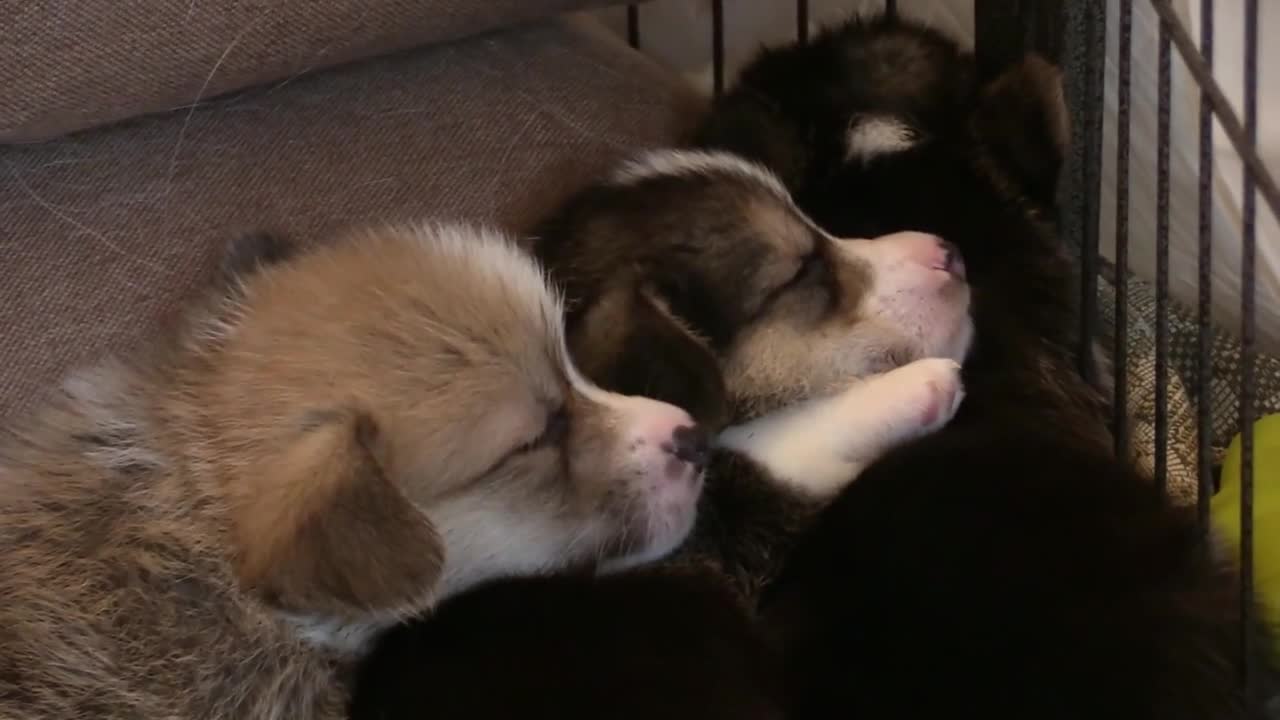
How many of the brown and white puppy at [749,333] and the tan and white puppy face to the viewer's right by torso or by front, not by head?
2

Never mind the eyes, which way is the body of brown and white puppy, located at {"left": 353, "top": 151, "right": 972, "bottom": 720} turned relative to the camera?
to the viewer's right

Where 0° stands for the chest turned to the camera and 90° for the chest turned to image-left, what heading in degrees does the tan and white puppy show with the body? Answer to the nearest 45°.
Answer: approximately 270°

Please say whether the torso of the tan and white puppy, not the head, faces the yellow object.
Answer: yes
